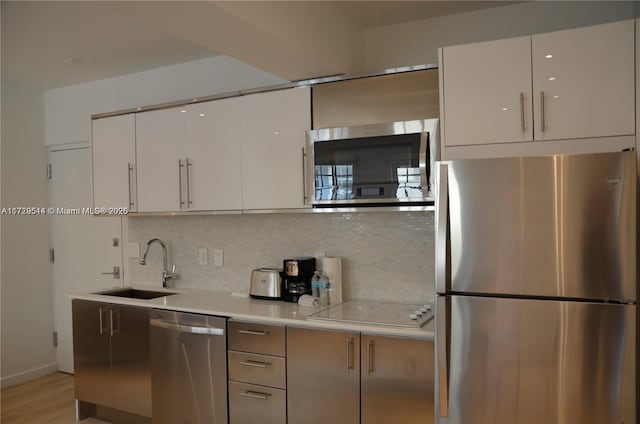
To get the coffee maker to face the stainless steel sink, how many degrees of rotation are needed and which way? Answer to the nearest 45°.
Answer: approximately 90° to its right

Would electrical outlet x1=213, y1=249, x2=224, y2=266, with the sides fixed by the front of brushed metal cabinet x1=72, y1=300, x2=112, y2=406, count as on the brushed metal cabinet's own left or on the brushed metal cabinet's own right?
on the brushed metal cabinet's own left

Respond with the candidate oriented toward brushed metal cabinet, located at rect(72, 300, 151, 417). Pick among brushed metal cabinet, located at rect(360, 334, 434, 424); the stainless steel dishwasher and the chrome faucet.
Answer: the chrome faucet

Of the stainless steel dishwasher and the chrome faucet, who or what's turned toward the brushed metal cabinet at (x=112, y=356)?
the chrome faucet

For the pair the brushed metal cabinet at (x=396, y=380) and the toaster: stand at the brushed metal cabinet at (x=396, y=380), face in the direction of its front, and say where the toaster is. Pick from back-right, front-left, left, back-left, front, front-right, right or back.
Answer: back-right
